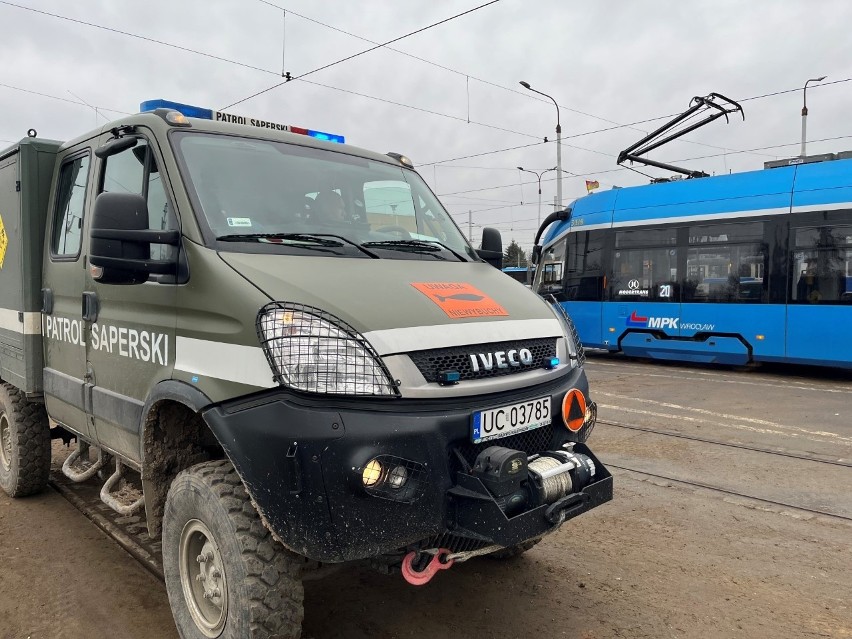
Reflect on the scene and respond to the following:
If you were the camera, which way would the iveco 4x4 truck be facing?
facing the viewer and to the right of the viewer

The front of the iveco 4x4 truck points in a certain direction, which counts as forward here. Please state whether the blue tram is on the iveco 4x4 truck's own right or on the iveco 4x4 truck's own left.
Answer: on the iveco 4x4 truck's own left

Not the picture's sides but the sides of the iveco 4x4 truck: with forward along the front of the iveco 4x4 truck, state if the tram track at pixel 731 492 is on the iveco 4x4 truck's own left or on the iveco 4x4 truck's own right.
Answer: on the iveco 4x4 truck's own left

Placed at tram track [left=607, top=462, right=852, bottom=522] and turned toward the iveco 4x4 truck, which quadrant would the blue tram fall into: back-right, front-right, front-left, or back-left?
back-right

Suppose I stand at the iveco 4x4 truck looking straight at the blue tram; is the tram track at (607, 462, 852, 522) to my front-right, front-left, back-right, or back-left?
front-right
